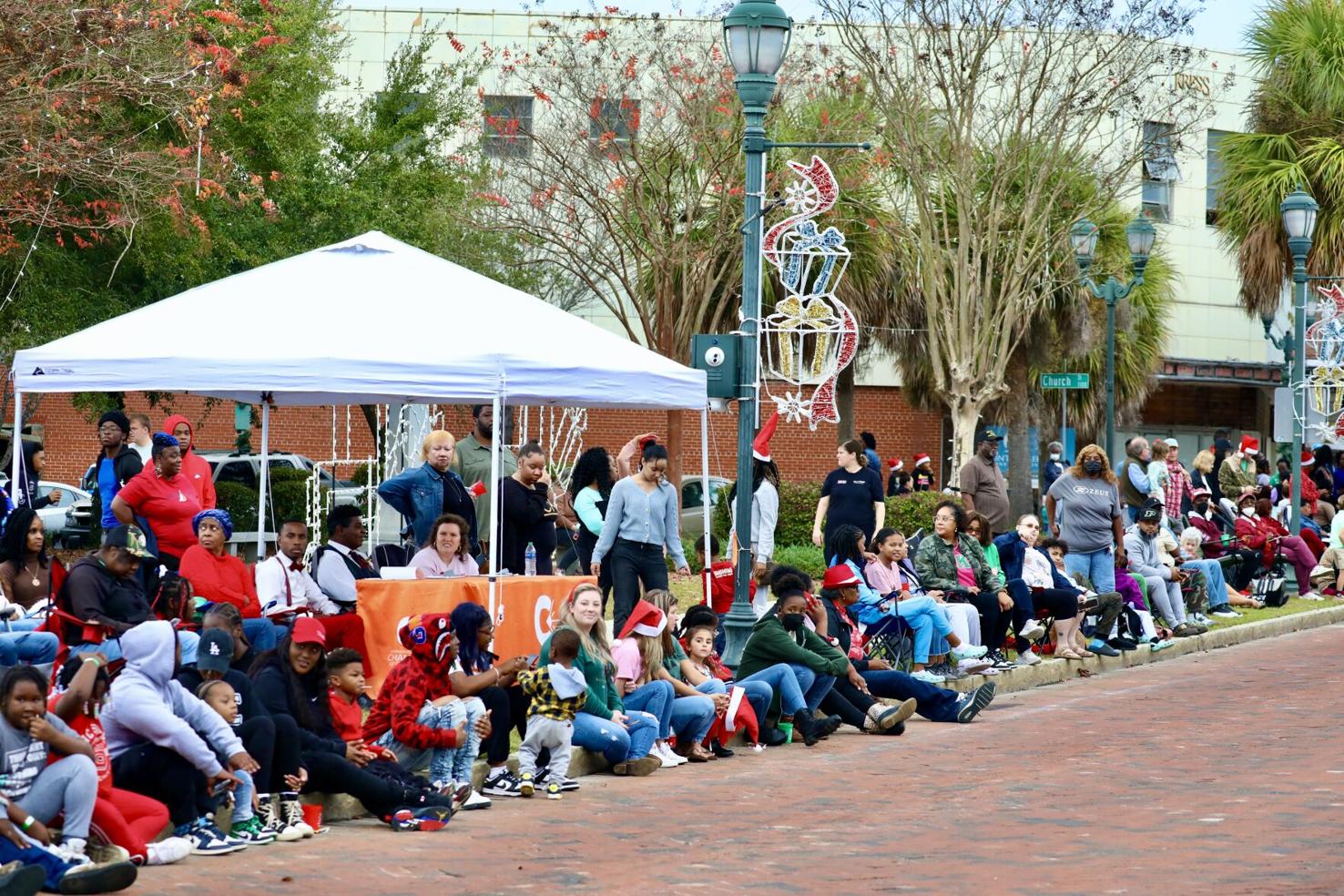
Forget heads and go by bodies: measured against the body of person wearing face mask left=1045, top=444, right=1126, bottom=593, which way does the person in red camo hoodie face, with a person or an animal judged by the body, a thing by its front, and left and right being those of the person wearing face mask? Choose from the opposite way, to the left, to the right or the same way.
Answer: to the left

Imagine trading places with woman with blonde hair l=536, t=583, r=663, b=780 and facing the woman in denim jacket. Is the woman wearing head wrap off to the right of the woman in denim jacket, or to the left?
left

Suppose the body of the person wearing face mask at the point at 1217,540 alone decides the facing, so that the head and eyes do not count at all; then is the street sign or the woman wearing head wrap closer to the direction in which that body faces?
the woman wearing head wrap

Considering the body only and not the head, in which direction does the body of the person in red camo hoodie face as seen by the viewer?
to the viewer's right

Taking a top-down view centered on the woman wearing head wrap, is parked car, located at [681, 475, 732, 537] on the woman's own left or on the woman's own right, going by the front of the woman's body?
on the woman's own left

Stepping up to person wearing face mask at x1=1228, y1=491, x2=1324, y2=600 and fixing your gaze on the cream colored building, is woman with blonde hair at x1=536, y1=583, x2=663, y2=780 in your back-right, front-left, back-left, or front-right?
back-left

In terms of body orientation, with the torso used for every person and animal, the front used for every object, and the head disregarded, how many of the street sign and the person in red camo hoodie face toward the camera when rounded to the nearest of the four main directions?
1

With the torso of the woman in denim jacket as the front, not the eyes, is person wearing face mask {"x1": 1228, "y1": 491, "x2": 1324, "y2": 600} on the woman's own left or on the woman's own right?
on the woman's own left

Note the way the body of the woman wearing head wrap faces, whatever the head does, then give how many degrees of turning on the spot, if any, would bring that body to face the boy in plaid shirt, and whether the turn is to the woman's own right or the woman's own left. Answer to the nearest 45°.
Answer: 0° — they already face them

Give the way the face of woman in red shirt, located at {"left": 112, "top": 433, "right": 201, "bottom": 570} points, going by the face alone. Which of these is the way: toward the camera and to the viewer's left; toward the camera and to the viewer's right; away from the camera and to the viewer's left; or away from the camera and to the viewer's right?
toward the camera and to the viewer's right
